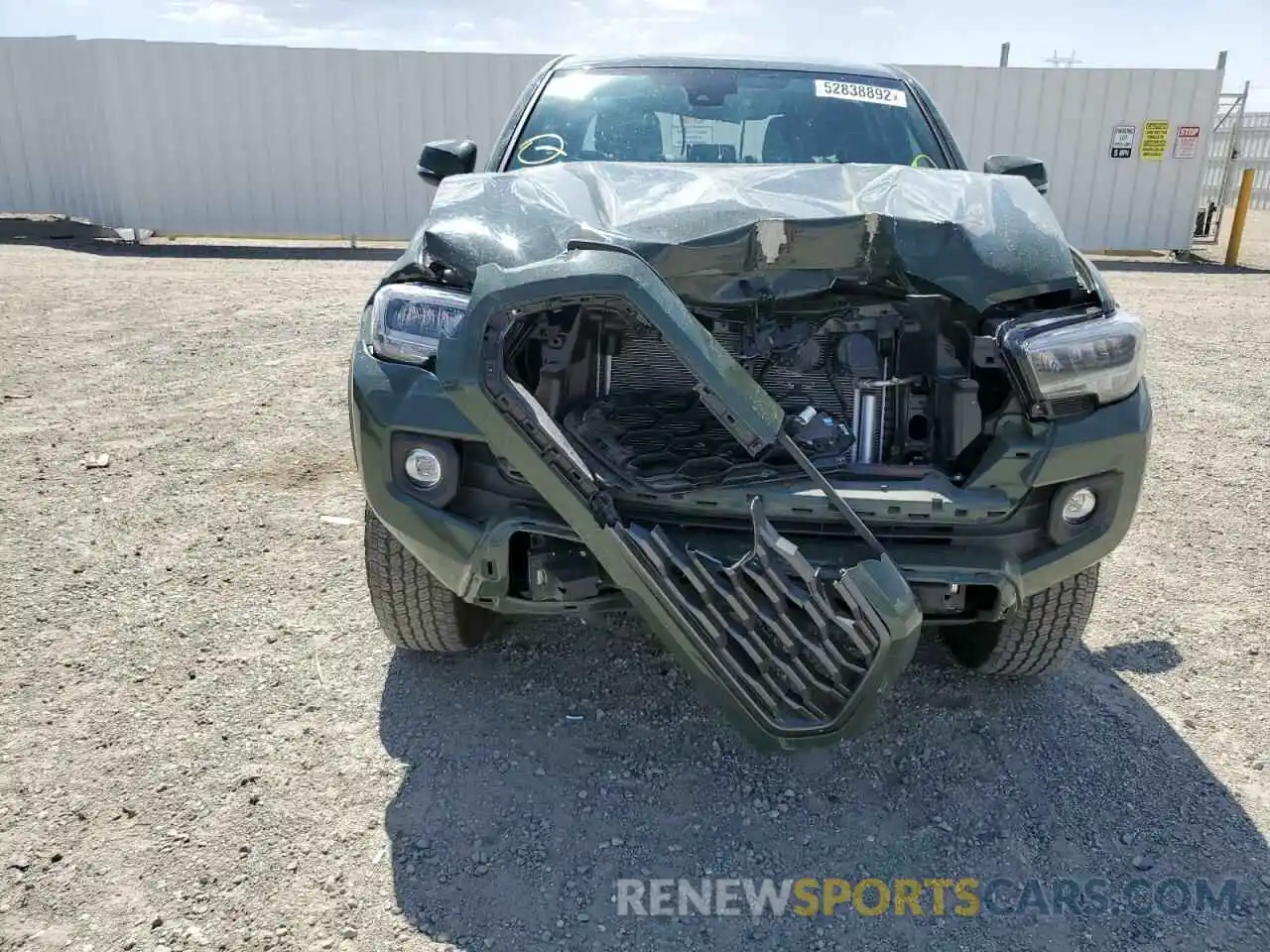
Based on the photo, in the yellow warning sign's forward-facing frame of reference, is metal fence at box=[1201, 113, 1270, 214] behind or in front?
behind

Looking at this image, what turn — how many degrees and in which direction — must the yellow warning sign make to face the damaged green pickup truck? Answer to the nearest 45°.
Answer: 0° — it already faces it

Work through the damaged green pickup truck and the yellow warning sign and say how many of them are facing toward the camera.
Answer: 2

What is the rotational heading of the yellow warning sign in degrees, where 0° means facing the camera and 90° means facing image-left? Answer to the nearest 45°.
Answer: approximately 0°

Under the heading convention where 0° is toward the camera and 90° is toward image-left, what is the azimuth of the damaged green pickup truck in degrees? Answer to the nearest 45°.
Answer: approximately 0°

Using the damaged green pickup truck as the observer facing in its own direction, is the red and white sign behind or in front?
behind
